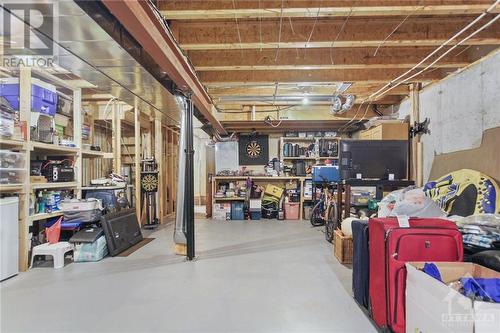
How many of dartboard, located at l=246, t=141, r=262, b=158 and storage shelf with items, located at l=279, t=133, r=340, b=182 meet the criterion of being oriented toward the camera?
2

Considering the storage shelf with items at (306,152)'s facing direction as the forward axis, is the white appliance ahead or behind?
ahead

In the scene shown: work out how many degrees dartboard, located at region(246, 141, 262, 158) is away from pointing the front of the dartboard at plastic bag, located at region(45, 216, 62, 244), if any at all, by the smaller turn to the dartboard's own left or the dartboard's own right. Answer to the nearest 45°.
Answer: approximately 45° to the dartboard's own right

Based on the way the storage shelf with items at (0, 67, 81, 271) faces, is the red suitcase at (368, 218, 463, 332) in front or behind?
in front

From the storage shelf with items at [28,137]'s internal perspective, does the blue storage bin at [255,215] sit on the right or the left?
on its left

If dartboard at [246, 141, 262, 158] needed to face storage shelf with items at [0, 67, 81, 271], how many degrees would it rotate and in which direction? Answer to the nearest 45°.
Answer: approximately 45° to its right

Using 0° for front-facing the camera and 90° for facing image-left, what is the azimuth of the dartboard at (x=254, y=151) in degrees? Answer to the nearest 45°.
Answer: approximately 0°

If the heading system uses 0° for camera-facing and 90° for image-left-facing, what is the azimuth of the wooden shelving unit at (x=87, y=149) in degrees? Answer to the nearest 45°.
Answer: approximately 315°

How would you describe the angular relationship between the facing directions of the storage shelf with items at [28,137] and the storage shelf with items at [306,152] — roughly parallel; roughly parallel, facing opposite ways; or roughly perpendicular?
roughly perpendicular

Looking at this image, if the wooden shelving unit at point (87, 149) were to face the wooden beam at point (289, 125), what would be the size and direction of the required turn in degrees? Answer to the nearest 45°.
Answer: approximately 45° to its left

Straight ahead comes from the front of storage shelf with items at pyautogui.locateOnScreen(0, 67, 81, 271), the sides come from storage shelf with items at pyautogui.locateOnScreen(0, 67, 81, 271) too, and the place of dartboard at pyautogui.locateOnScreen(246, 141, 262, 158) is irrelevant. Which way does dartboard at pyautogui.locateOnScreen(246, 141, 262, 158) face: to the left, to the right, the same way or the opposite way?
to the right

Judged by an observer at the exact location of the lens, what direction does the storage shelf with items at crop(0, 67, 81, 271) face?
facing the viewer and to the right of the viewer
